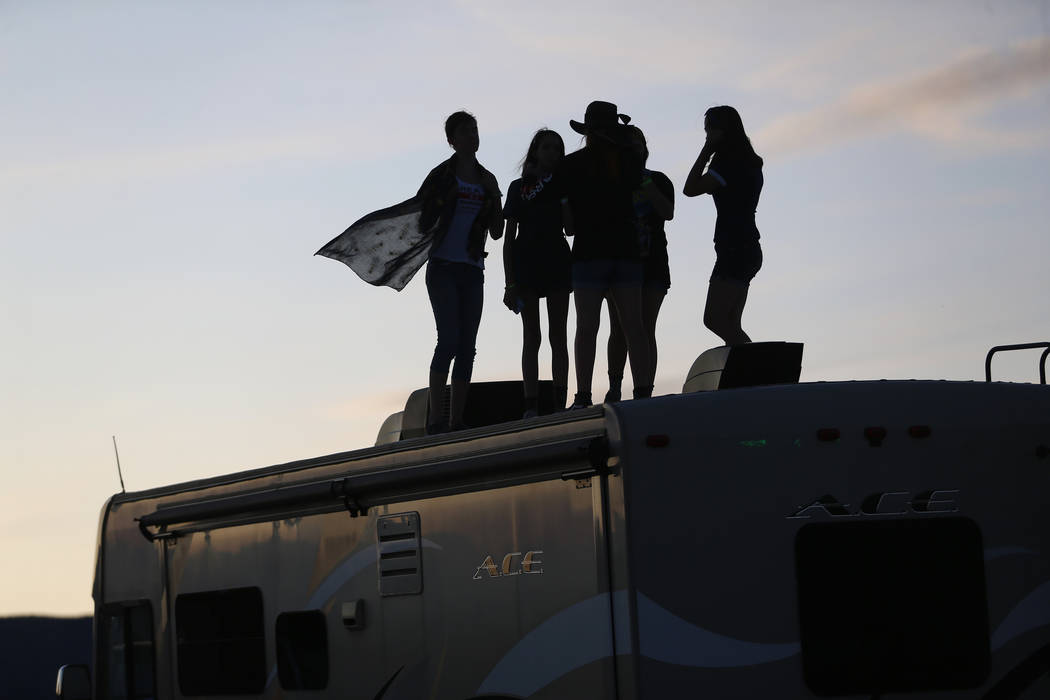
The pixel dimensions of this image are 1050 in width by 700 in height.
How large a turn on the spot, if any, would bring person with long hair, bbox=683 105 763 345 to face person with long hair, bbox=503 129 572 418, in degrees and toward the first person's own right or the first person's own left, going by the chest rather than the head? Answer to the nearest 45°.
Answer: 0° — they already face them

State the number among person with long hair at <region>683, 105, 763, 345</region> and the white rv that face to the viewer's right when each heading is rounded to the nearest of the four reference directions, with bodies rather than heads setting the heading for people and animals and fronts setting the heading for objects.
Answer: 0

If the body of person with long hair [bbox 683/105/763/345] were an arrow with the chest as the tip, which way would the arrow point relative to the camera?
to the viewer's left

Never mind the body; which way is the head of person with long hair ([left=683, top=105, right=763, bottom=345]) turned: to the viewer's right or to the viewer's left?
to the viewer's left

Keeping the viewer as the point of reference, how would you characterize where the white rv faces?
facing away from the viewer and to the left of the viewer
